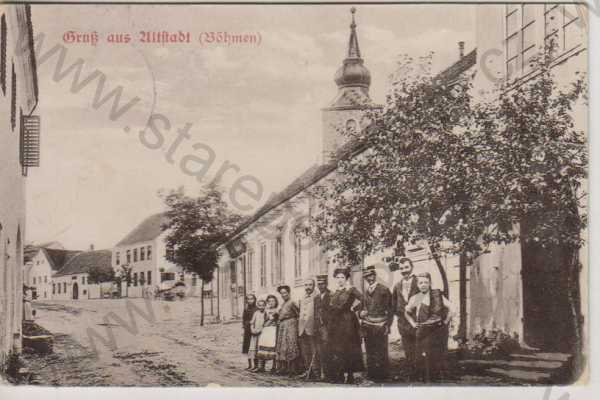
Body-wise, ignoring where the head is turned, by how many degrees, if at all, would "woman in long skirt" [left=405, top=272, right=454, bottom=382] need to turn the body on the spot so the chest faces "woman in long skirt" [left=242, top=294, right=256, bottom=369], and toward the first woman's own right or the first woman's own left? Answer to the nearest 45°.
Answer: approximately 90° to the first woman's own right

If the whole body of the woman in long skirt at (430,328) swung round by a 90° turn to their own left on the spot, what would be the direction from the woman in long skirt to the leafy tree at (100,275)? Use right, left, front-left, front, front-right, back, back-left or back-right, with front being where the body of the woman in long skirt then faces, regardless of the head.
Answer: back

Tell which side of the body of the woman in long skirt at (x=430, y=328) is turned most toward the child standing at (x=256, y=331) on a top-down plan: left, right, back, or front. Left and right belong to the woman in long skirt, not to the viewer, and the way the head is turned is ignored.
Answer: right

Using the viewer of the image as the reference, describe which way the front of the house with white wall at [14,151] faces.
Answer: facing to the right of the viewer

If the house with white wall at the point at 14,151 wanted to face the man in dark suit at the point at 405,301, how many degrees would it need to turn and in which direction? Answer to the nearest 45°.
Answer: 0° — it already faces them
